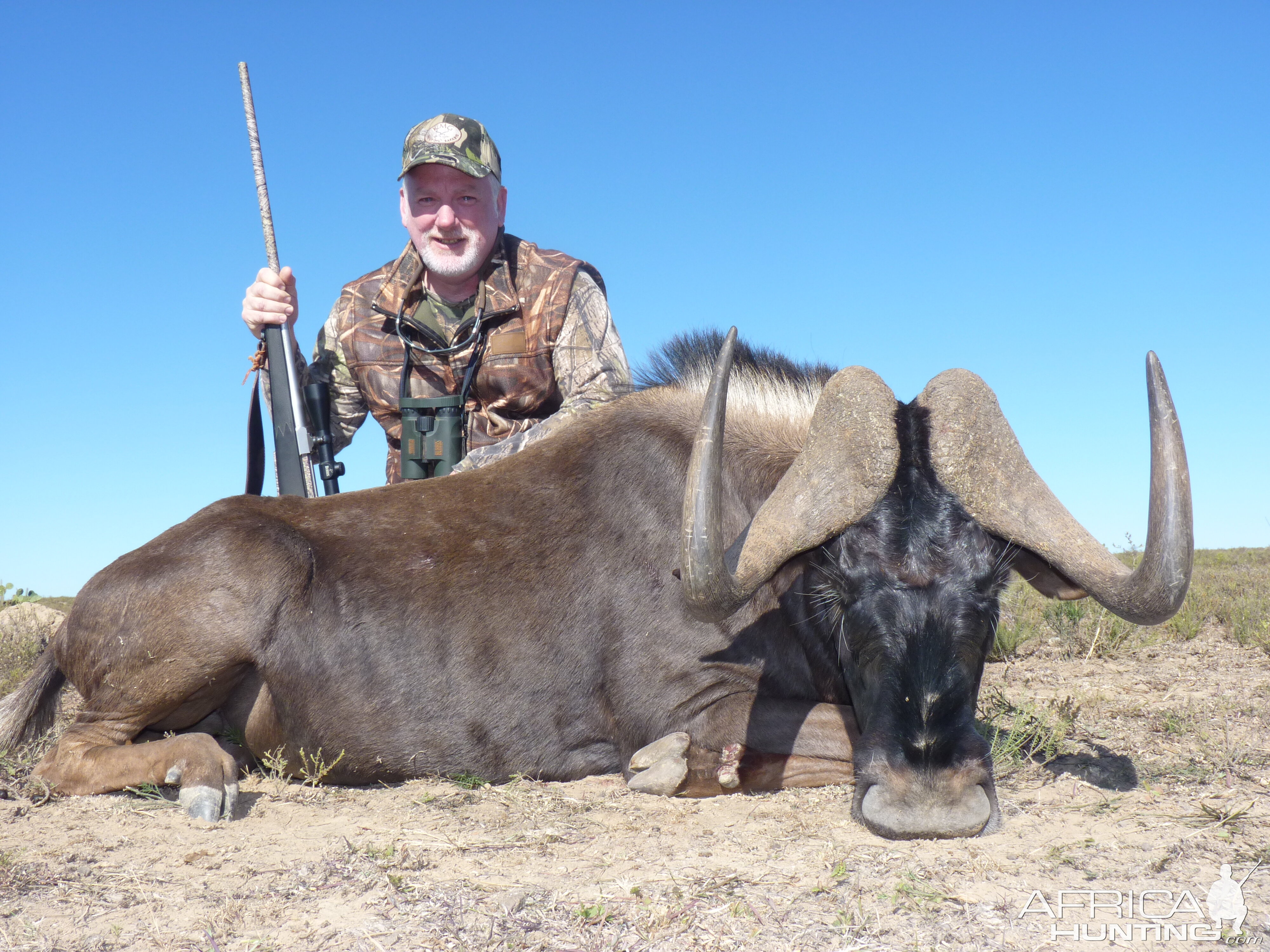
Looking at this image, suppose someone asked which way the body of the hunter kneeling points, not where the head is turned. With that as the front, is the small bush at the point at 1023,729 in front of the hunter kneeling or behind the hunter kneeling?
in front

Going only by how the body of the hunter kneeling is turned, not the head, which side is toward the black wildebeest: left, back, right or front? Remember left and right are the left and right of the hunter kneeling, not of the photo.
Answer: front

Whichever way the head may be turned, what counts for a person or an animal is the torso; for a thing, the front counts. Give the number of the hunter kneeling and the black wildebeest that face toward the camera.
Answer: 1

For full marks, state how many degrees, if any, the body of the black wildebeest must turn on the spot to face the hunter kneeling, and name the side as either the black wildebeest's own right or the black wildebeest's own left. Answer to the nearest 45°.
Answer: approximately 90° to the black wildebeest's own left

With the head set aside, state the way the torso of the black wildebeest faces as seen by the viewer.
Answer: to the viewer's right

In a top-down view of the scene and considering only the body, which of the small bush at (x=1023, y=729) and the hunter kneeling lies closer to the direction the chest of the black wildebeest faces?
the small bush

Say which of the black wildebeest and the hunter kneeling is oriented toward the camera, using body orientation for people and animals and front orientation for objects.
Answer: the hunter kneeling

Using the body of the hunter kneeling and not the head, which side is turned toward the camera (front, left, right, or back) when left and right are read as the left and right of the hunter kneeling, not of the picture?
front

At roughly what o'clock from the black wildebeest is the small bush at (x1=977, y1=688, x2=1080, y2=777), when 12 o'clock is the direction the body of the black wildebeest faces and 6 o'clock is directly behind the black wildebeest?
The small bush is roughly at 12 o'clock from the black wildebeest.

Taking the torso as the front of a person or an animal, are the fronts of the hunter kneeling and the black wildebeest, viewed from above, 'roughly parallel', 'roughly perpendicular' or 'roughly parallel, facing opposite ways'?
roughly perpendicular

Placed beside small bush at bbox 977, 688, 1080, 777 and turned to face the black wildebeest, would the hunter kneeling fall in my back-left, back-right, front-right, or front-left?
front-right
